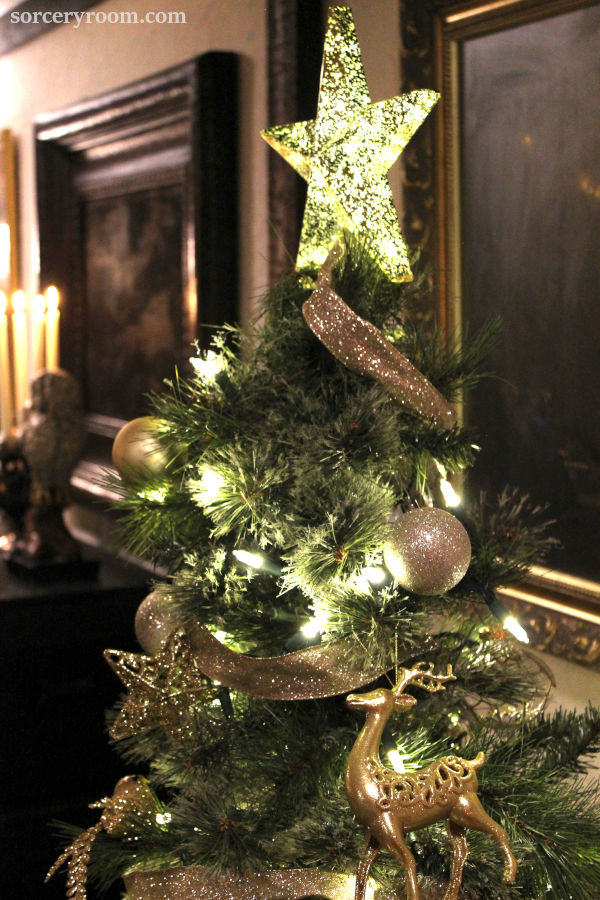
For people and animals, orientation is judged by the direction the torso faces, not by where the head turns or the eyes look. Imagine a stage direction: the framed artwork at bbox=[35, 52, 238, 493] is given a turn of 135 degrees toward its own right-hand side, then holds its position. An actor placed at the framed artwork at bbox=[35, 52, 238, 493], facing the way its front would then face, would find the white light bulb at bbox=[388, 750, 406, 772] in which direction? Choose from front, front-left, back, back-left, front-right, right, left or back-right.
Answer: back

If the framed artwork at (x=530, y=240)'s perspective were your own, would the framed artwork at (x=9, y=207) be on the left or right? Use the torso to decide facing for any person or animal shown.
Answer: on its right

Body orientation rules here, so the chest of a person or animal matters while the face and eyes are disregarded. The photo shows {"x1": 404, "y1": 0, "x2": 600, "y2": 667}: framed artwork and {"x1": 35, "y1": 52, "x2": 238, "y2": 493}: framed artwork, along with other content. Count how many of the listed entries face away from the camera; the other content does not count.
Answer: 0

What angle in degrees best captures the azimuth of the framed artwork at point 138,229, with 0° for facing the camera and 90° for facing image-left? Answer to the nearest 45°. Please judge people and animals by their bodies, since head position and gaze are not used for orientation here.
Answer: approximately 45°

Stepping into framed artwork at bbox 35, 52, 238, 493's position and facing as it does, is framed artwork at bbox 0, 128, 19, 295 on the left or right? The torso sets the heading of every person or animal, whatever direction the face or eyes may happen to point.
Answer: on its right

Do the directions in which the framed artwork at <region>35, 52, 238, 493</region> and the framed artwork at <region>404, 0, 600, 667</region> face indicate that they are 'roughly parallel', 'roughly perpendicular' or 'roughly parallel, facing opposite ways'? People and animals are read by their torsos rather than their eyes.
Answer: roughly parallel

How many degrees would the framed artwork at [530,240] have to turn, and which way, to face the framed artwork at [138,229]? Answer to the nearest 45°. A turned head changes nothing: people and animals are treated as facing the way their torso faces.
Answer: approximately 90° to its right

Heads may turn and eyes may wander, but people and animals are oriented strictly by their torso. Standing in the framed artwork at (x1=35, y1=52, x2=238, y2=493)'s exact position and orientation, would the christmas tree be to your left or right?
on your left

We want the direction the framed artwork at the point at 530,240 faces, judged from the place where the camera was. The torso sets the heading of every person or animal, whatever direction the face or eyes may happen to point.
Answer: facing the viewer and to the left of the viewer

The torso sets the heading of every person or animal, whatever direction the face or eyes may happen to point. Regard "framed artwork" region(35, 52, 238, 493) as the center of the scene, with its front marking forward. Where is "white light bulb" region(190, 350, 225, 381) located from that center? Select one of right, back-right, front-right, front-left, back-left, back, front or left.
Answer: front-left
